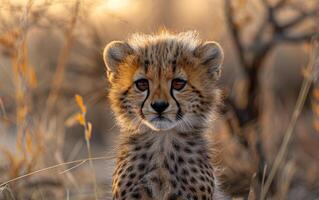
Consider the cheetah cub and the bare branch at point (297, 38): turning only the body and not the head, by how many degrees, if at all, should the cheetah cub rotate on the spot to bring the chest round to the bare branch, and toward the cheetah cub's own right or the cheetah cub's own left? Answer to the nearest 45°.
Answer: approximately 135° to the cheetah cub's own left

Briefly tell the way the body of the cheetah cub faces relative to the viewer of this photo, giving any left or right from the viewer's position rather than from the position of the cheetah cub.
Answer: facing the viewer
